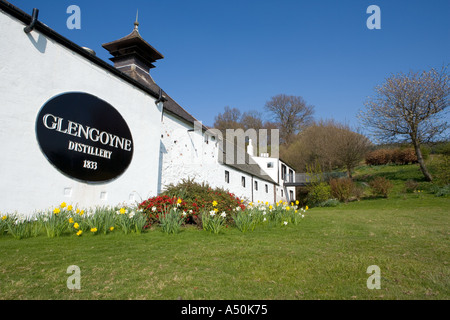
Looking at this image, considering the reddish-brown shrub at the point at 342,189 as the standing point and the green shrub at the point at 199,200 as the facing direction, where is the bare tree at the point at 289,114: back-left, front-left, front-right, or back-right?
back-right

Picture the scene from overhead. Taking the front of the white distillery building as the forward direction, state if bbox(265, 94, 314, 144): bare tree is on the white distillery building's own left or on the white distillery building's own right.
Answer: on the white distillery building's own left

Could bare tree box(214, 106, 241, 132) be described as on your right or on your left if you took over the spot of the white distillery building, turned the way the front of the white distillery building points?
on your left

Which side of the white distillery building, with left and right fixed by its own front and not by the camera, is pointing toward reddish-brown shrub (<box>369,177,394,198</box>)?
left

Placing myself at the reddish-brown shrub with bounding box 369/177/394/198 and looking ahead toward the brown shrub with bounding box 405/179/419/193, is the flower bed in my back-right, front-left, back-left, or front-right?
back-right

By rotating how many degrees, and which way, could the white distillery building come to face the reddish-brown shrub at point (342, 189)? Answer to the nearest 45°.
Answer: approximately 90° to its left

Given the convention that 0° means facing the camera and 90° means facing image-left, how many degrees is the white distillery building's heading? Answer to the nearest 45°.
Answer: approximately 315°
